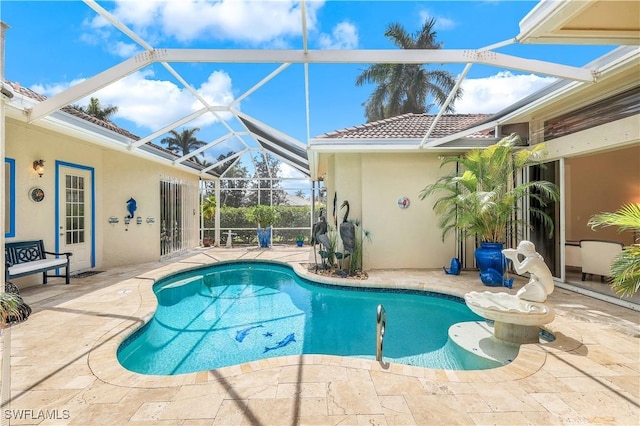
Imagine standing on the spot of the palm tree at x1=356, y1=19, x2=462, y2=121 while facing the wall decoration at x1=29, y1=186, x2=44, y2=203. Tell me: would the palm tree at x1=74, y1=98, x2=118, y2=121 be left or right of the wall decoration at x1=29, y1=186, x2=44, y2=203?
right

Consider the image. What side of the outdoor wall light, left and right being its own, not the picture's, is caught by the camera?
right

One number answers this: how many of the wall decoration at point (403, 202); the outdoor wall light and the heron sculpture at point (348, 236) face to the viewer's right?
1

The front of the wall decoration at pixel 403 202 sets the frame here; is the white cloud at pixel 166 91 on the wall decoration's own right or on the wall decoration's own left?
on the wall decoration's own right

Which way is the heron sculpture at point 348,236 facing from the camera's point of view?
to the viewer's left

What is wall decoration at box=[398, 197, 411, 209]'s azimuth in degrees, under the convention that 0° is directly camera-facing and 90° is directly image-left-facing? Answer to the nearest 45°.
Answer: approximately 0°

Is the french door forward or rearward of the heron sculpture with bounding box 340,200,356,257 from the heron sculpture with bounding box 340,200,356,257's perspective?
forward

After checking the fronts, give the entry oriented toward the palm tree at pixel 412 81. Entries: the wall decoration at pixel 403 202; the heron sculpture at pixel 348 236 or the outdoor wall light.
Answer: the outdoor wall light

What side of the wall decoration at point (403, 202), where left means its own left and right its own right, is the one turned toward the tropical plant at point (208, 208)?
right

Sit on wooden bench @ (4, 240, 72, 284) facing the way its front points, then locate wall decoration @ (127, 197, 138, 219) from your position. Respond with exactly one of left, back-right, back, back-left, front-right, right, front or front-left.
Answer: left
